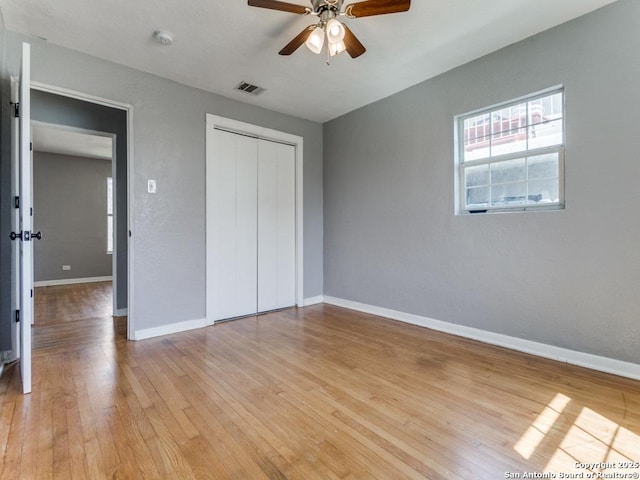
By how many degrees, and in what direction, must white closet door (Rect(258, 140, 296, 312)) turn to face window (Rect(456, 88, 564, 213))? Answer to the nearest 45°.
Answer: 0° — it already faces it

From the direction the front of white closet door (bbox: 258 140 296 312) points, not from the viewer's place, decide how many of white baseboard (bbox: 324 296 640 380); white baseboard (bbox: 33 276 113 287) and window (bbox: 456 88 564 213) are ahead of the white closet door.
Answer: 2

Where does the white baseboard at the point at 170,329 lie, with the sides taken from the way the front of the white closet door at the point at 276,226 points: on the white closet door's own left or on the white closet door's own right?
on the white closet door's own right

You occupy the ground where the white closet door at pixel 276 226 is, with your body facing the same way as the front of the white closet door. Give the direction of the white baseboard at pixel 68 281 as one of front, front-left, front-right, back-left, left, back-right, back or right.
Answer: back

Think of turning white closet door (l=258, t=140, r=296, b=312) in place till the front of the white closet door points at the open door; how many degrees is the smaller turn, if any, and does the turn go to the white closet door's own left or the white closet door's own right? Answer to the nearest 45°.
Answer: approximately 90° to the white closet door's own right

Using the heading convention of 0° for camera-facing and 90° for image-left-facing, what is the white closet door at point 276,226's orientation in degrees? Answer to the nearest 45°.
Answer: approximately 315°

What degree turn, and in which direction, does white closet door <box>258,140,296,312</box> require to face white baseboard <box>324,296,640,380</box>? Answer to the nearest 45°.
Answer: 0° — it already faces it

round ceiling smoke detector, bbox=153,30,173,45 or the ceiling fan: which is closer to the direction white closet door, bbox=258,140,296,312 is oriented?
the ceiling fan
